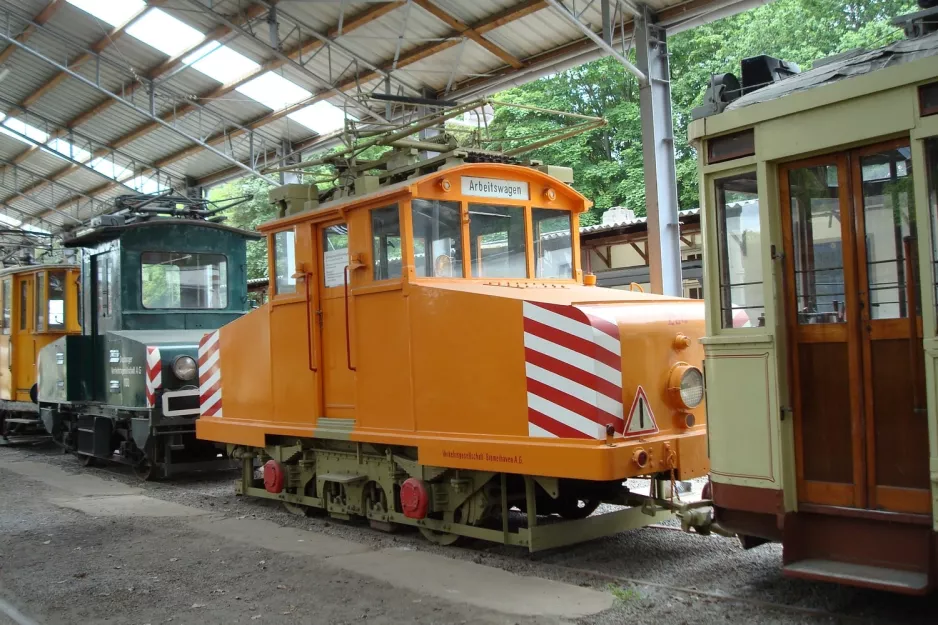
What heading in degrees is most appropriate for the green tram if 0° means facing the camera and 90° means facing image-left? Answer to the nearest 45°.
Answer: approximately 315°

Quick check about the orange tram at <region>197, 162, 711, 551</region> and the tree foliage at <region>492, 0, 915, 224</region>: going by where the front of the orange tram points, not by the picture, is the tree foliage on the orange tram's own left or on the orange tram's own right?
on the orange tram's own left

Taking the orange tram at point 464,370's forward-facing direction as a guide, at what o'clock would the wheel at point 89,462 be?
The wheel is roughly at 6 o'clock from the orange tram.

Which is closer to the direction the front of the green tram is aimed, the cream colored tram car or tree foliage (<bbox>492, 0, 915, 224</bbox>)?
the cream colored tram car

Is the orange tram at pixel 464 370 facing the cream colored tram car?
yes

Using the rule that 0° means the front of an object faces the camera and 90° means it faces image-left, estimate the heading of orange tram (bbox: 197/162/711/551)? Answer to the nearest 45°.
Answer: approximately 315°

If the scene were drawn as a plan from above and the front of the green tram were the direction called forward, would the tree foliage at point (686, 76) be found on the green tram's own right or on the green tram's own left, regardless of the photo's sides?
on the green tram's own left

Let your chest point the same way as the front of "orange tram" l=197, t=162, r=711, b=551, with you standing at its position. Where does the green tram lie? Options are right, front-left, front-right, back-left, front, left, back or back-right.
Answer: back
